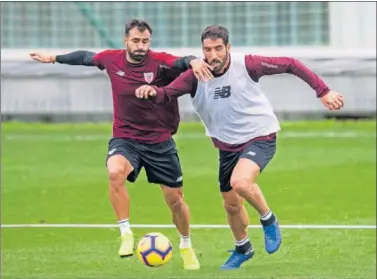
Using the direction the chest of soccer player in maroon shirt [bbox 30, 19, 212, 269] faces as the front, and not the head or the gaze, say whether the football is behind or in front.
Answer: in front

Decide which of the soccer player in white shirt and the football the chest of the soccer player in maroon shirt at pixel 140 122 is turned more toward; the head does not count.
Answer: the football

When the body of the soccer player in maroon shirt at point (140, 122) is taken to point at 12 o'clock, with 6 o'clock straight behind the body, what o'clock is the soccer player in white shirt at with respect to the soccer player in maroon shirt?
The soccer player in white shirt is roughly at 10 o'clock from the soccer player in maroon shirt.

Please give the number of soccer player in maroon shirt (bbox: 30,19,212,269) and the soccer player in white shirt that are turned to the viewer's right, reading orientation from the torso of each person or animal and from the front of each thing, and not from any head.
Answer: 0

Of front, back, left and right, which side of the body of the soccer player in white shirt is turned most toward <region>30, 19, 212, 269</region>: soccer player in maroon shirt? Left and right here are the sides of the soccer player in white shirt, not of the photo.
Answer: right

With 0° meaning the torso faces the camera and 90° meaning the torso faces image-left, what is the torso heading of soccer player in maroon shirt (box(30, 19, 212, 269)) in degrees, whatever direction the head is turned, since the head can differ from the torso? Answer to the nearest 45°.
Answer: approximately 0°

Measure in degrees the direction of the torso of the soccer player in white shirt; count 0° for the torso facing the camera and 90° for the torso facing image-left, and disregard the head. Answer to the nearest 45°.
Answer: approximately 45°
